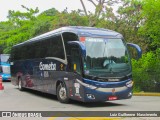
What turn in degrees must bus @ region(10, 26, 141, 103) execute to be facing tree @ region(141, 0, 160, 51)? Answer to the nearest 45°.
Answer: approximately 90° to its left

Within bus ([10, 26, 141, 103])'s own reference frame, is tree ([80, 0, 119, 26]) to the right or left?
on its left

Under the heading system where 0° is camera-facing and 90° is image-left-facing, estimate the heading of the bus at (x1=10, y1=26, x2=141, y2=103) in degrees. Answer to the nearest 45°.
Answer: approximately 315°
